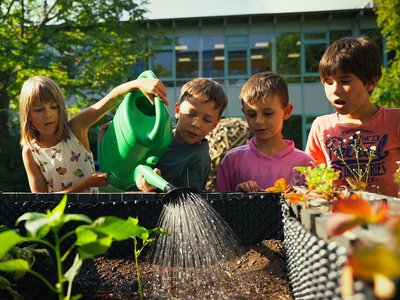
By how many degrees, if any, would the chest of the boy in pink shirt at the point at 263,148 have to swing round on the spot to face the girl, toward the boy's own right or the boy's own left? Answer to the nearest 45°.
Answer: approximately 90° to the boy's own right

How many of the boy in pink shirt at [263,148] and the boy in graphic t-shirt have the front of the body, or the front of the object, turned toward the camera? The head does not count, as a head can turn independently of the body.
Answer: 2

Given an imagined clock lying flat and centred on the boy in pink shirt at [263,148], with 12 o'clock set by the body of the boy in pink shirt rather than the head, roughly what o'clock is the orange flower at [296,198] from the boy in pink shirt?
The orange flower is roughly at 12 o'clock from the boy in pink shirt.

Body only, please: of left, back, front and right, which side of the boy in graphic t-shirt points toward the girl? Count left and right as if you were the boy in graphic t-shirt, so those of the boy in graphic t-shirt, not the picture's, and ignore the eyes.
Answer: right

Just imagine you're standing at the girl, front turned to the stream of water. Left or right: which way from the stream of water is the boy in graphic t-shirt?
left

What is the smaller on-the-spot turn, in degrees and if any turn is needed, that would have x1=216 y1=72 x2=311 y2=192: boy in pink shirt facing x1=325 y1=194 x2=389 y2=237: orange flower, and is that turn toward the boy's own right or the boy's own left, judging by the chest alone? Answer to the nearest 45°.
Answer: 0° — they already face it
